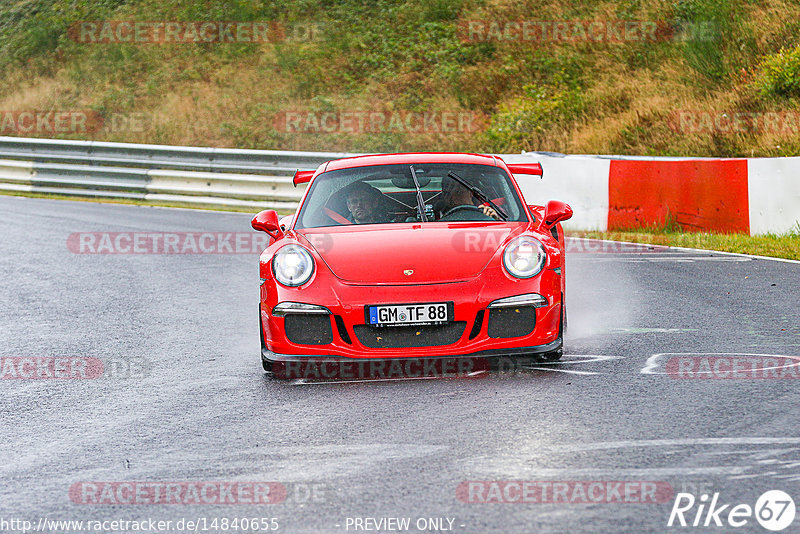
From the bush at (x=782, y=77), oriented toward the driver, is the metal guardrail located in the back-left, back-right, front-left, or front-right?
front-right

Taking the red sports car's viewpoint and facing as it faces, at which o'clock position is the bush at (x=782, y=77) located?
The bush is roughly at 7 o'clock from the red sports car.

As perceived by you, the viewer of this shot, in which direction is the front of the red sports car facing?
facing the viewer

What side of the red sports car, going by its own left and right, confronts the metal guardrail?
back
